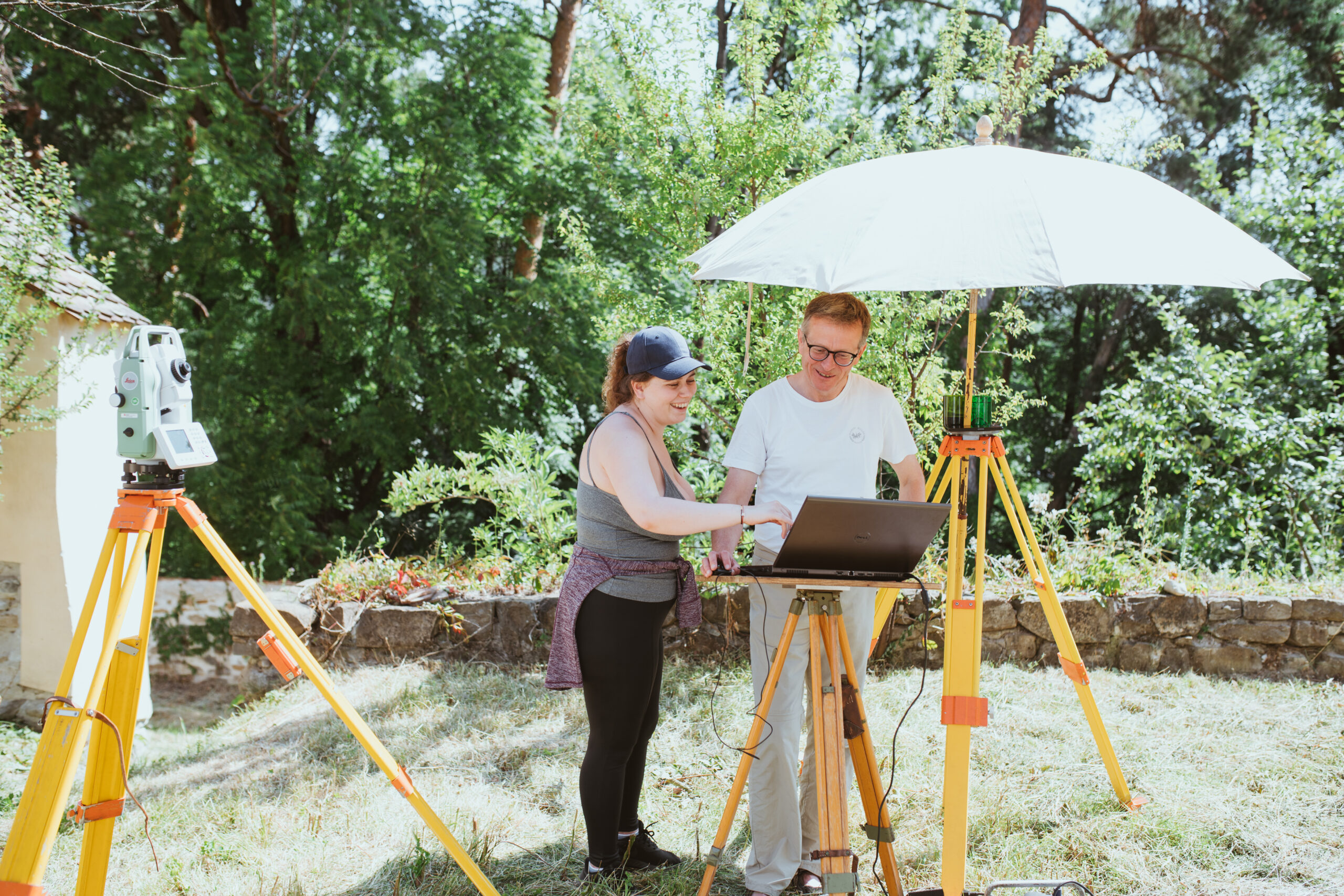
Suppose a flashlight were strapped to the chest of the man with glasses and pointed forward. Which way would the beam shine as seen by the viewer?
toward the camera

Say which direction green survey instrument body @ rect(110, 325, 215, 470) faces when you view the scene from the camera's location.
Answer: facing the viewer and to the right of the viewer

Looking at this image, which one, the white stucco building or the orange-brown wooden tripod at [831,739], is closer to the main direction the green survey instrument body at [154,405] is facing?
the orange-brown wooden tripod

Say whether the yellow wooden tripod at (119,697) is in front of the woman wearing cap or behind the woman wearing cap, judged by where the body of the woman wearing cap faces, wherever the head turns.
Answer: behind

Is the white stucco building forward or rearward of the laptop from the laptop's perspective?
forward

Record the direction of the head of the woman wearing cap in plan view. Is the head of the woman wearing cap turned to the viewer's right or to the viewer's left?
to the viewer's right

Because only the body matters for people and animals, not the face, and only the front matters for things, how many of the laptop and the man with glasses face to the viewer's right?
0

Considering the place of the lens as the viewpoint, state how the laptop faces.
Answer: facing away from the viewer and to the left of the viewer

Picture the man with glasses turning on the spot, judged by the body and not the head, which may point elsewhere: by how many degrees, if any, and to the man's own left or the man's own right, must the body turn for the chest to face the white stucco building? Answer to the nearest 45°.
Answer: approximately 135° to the man's own right

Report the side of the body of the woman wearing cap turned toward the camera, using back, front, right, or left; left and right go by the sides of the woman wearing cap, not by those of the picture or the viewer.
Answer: right

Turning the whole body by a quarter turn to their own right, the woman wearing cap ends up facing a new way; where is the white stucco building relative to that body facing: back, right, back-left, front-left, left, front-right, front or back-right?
back-right

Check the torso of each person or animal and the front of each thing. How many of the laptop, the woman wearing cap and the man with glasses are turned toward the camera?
1

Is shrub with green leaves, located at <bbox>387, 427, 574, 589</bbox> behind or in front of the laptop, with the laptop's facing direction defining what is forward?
in front

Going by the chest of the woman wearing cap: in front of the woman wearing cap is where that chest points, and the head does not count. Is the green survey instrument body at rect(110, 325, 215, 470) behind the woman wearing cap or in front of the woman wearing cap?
behind

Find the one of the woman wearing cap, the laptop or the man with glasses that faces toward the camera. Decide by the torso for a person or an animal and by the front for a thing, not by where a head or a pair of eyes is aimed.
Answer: the man with glasses
